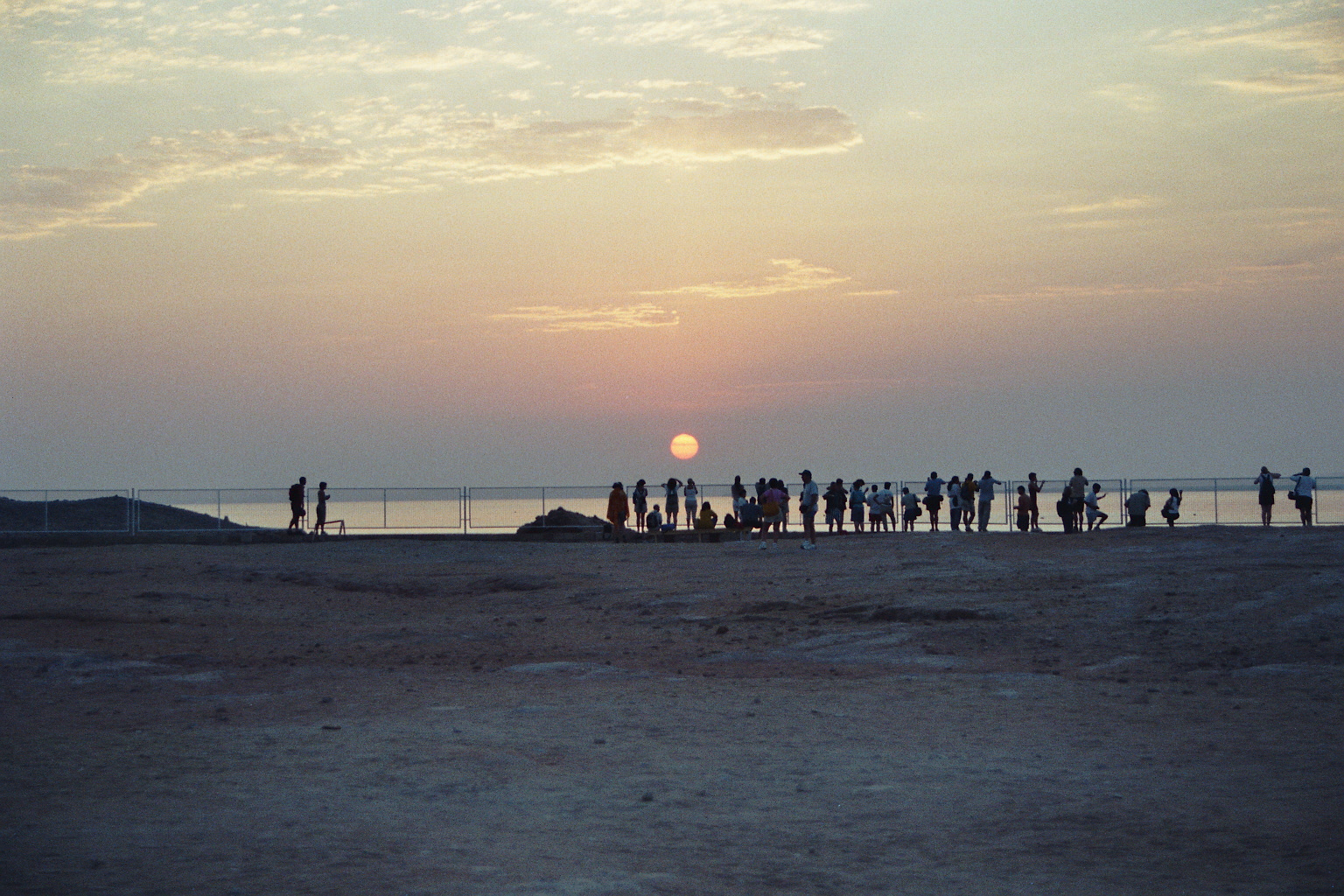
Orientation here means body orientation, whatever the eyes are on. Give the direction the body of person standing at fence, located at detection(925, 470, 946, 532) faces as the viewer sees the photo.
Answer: away from the camera

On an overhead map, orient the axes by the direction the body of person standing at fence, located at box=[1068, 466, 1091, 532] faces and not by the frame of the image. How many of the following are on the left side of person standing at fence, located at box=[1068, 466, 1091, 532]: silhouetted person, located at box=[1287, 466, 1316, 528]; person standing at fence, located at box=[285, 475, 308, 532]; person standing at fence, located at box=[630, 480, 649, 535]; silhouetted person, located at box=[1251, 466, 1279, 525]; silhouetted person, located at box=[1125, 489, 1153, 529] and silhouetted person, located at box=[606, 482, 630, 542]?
3

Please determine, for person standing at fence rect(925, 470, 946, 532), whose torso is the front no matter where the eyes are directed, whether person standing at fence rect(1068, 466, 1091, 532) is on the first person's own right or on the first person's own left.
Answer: on the first person's own right

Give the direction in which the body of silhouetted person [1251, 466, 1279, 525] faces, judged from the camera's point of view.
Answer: away from the camera

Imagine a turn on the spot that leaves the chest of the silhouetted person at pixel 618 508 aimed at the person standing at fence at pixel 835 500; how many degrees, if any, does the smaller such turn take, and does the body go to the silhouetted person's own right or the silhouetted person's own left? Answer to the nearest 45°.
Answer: approximately 90° to the silhouetted person's own right

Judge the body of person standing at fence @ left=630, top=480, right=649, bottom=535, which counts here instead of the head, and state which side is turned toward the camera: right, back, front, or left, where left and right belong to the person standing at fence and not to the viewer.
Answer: back

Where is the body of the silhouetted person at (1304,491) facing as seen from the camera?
away from the camera

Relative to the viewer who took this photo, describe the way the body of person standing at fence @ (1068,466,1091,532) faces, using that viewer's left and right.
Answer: facing away from the viewer

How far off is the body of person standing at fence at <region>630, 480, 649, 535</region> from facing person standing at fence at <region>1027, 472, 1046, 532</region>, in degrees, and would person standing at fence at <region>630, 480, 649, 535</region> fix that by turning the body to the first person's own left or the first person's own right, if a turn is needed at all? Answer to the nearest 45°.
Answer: approximately 90° to the first person's own right

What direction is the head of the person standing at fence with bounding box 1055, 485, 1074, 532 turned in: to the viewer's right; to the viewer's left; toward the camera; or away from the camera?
away from the camera

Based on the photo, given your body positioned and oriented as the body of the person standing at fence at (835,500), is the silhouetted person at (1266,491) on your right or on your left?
on your right
